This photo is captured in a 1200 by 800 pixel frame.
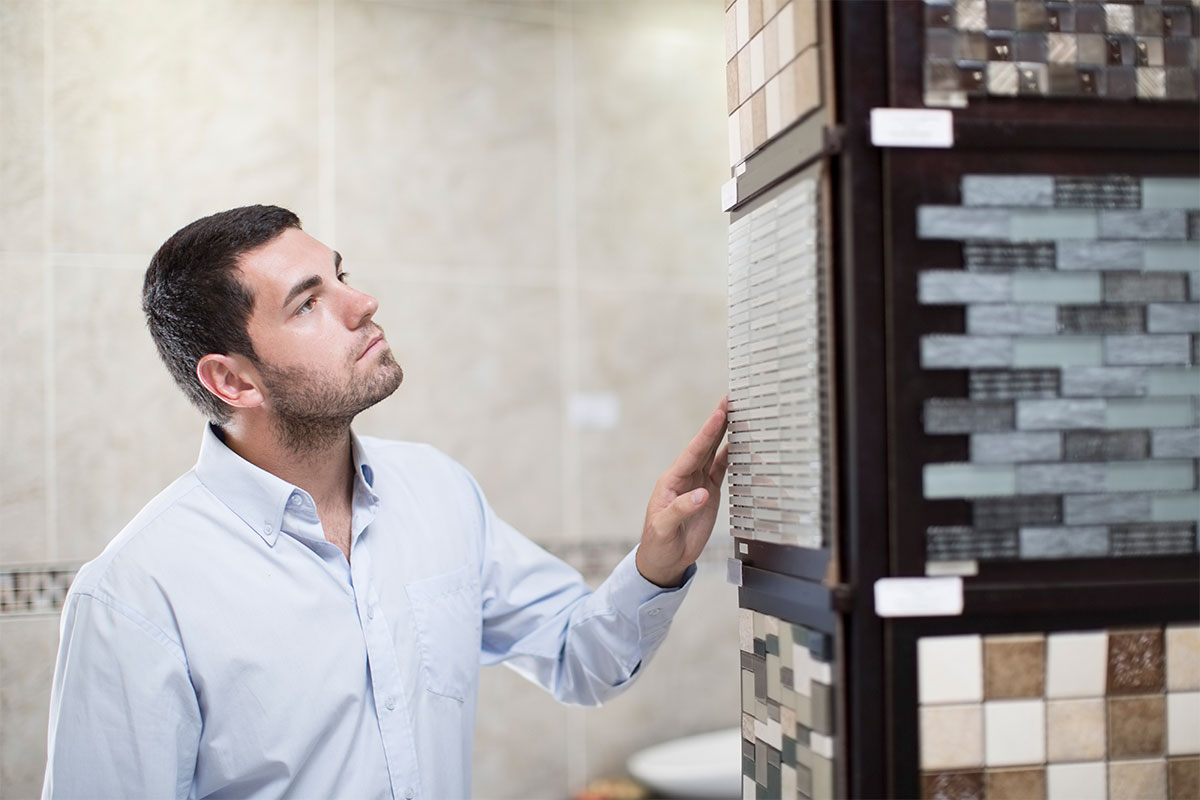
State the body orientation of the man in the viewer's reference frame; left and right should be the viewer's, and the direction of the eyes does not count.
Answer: facing the viewer and to the right of the viewer

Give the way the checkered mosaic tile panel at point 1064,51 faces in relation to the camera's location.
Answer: facing the viewer

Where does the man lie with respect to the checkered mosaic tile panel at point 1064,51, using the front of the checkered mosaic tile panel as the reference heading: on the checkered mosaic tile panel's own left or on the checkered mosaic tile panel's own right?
on the checkered mosaic tile panel's own right

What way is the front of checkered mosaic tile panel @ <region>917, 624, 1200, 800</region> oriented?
toward the camera

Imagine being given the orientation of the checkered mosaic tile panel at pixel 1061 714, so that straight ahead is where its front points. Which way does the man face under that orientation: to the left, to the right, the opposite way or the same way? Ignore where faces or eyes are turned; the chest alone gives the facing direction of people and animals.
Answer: to the left

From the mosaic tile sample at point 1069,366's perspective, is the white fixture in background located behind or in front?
behind

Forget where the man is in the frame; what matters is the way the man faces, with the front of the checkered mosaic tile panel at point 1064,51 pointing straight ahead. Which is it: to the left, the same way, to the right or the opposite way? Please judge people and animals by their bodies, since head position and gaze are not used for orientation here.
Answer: to the left

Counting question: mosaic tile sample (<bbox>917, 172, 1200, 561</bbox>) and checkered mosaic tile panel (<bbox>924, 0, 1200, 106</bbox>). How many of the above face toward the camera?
2

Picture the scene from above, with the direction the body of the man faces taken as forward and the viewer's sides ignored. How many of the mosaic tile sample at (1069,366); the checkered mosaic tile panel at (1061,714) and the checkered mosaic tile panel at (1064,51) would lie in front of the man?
3

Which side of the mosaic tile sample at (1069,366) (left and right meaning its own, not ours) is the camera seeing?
front

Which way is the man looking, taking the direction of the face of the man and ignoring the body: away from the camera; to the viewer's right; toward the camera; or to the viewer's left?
to the viewer's right

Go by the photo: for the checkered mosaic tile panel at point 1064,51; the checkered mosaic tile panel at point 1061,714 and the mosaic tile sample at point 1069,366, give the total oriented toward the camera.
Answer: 3

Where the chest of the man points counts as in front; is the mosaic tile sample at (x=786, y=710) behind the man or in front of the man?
in front
